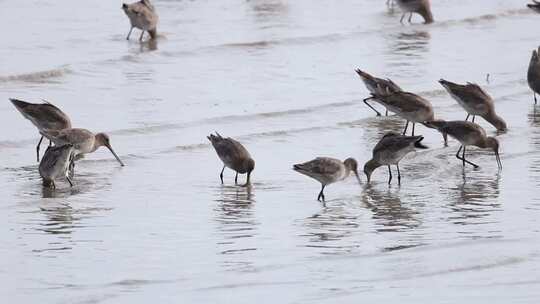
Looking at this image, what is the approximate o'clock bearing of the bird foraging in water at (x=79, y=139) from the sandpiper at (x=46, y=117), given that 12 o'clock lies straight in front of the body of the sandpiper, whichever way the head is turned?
The bird foraging in water is roughly at 2 o'clock from the sandpiper.

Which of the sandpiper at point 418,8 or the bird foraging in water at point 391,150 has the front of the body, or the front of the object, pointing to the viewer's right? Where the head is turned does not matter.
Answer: the sandpiper

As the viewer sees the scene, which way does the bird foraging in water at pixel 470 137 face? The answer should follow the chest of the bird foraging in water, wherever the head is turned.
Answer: to the viewer's right

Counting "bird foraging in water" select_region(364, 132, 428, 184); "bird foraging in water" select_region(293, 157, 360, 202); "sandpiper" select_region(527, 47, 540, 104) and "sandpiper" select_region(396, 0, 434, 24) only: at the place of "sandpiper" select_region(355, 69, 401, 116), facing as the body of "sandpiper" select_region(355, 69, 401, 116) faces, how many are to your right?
2

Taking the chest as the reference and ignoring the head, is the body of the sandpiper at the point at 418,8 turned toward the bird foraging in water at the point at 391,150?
no

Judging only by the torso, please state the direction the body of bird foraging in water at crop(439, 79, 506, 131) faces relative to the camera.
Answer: to the viewer's right

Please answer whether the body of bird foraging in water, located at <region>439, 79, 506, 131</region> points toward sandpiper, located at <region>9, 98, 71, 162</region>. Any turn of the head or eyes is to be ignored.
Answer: no

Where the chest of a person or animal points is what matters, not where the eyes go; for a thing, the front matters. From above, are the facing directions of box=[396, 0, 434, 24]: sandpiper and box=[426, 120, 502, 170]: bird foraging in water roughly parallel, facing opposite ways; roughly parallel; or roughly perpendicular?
roughly parallel

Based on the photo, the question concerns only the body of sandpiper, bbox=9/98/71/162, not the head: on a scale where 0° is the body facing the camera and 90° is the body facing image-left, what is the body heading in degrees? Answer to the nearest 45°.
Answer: approximately 270°

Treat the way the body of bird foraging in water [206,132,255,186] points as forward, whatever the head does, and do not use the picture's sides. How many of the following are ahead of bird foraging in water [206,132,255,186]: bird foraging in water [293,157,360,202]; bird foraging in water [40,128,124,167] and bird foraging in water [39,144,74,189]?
1

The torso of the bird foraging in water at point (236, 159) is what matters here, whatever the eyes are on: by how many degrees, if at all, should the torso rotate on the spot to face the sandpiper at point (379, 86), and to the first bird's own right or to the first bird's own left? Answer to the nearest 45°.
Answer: approximately 90° to the first bird's own left

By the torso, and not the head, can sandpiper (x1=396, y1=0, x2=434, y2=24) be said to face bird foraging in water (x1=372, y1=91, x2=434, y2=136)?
no

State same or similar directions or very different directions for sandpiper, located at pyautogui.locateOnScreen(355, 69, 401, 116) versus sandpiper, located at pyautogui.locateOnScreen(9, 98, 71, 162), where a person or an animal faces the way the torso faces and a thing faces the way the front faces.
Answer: same or similar directions

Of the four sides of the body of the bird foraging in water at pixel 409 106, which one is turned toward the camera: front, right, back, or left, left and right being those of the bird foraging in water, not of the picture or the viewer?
right

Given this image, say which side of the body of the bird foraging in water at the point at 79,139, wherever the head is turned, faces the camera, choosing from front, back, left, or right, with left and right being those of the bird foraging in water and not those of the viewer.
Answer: right

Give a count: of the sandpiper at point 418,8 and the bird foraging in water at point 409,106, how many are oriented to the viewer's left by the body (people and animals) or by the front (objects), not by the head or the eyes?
0

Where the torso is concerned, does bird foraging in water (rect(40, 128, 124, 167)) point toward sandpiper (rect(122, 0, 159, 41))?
no

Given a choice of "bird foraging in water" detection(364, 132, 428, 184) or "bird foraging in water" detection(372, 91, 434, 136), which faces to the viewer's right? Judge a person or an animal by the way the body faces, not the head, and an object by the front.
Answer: "bird foraging in water" detection(372, 91, 434, 136)

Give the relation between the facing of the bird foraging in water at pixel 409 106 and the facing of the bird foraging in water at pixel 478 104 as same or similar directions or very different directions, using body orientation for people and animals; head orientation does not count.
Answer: same or similar directions
